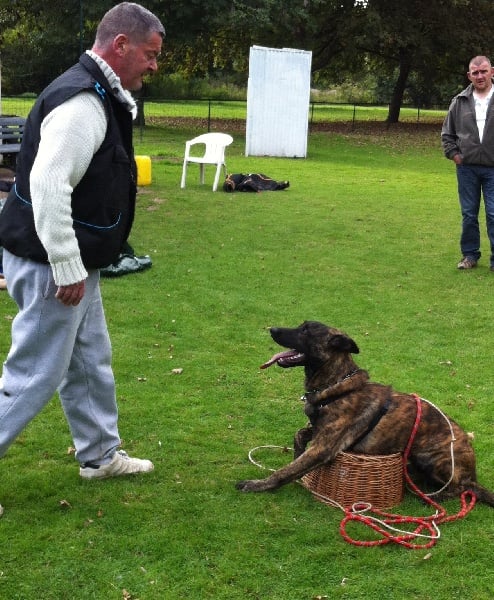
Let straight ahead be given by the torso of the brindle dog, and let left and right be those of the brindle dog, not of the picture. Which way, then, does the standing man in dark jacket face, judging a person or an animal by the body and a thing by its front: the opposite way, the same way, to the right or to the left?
to the left

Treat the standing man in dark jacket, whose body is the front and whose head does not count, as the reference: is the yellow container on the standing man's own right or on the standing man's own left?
on the standing man's own right

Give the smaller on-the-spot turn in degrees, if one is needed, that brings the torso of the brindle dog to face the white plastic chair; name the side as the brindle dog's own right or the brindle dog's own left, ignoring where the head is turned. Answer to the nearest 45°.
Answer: approximately 90° to the brindle dog's own right

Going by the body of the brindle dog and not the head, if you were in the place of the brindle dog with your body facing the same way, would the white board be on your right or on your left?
on your right

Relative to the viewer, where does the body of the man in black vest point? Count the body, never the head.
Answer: to the viewer's right

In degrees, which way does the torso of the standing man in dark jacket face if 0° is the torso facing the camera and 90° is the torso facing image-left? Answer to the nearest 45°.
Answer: approximately 0°

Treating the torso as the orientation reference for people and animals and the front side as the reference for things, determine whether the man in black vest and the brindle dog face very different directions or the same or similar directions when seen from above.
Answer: very different directions

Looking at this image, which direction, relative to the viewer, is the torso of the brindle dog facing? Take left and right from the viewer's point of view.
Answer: facing to the left of the viewer

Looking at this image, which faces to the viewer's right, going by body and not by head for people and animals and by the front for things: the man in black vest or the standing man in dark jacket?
the man in black vest

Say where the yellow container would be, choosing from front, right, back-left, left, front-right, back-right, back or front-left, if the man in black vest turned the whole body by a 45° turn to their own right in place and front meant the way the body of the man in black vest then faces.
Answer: back-left
